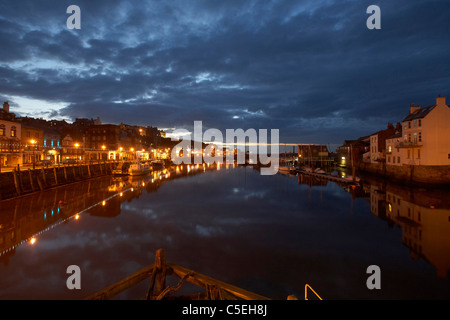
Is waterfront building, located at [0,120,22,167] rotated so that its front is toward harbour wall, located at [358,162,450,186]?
yes

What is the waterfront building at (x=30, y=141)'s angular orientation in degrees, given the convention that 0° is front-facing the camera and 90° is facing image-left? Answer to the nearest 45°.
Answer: approximately 315°

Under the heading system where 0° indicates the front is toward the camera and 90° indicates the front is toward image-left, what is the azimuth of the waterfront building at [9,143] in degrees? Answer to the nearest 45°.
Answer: approximately 315°

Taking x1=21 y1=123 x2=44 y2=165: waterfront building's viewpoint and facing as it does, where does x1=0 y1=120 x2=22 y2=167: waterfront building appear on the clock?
x1=0 y1=120 x2=22 y2=167: waterfront building is roughly at 2 o'clock from x1=21 y1=123 x2=44 y2=165: waterfront building.

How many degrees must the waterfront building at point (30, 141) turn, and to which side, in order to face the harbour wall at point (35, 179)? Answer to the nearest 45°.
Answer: approximately 45° to its right

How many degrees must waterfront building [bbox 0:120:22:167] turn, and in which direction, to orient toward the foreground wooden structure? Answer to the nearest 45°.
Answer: approximately 45° to its right

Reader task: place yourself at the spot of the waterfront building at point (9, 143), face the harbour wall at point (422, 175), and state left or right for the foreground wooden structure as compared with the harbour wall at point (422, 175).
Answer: right

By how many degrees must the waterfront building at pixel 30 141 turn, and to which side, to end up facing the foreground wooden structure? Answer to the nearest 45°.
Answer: approximately 45° to its right

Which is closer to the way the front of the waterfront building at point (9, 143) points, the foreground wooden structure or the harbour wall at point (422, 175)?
the harbour wall

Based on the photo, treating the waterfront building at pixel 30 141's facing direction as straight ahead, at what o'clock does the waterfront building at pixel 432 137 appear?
the waterfront building at pixel 432 137 is roughly at 12 o'clock from the waterfront building at pixel 30 141.

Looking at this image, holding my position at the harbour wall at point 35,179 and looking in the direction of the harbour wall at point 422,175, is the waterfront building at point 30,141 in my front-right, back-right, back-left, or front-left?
back-left
